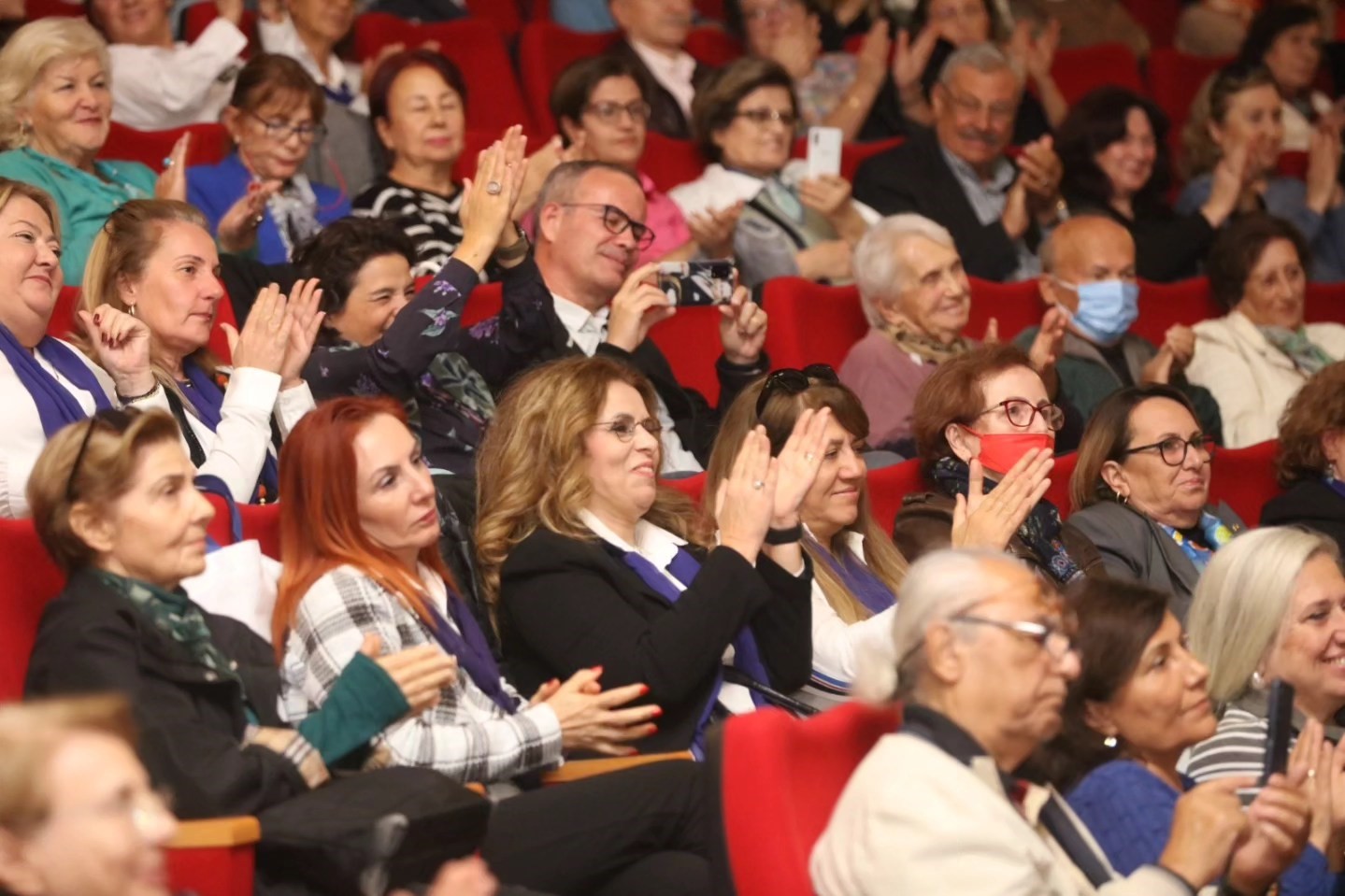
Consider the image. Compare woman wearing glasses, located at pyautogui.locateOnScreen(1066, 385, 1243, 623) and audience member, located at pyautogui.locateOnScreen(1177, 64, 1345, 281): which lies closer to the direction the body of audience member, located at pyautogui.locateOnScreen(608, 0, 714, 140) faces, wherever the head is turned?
the woman wearing glasses

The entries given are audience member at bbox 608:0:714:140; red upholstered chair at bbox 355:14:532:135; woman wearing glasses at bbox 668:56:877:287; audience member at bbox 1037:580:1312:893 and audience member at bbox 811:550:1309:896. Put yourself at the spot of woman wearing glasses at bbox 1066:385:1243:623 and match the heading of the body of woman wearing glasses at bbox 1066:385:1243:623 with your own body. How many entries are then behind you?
3

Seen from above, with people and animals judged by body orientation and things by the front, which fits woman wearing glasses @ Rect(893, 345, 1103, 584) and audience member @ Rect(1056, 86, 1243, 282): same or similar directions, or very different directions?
same or similar directions

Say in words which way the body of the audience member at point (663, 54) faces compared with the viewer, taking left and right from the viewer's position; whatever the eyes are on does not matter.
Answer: facing the viewer and to the right of the viewer

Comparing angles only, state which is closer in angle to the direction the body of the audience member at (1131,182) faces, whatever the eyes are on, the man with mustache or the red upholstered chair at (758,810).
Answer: the red upholstered chair

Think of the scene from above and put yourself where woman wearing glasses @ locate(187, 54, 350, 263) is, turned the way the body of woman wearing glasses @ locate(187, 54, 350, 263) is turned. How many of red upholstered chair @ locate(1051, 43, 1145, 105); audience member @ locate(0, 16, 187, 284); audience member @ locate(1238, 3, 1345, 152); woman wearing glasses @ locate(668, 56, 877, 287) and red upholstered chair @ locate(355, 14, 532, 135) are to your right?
1

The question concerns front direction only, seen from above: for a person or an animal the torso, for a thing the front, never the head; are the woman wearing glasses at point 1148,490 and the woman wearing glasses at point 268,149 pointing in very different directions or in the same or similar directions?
same or similar directions

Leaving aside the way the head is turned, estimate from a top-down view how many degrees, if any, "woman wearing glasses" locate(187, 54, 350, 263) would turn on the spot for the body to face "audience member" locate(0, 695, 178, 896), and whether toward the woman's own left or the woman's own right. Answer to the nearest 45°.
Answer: approximately 45° to the woman's own right

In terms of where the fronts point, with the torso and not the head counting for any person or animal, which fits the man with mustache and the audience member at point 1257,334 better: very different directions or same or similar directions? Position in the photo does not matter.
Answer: same or similar directions

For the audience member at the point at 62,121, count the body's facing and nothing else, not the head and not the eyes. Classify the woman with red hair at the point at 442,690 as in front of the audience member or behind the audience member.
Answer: in front

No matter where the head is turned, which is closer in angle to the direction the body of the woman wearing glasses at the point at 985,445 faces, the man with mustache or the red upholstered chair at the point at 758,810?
the red upholstered chair

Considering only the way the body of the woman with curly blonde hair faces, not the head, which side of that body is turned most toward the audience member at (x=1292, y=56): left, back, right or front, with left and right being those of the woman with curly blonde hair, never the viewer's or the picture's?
left

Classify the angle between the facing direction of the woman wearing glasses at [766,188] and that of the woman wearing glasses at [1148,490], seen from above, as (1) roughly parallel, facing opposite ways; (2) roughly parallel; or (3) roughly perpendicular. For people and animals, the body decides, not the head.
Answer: roughly parallel

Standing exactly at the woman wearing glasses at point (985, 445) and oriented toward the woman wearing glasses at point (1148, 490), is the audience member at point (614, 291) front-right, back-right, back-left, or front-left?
back-left
